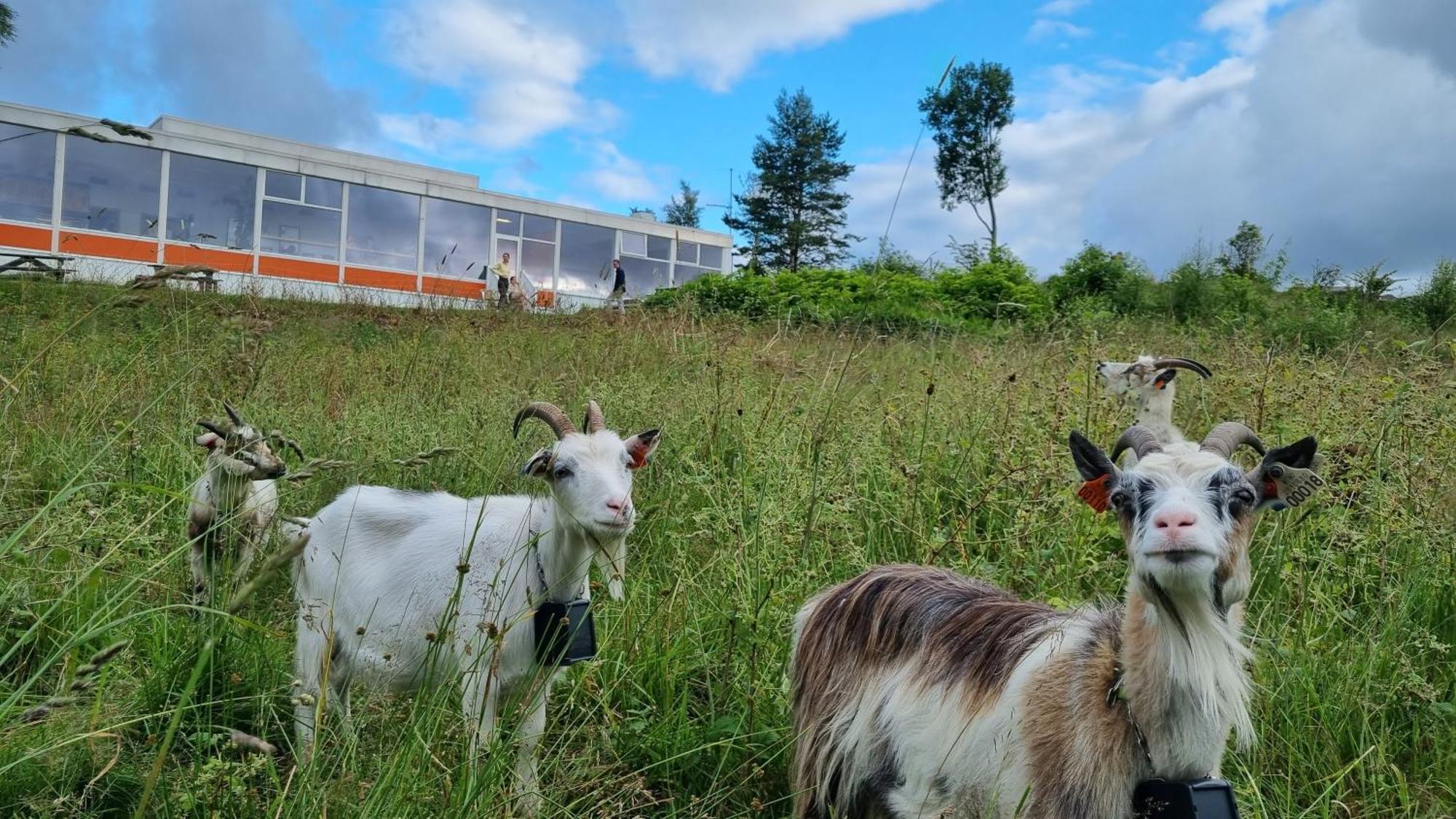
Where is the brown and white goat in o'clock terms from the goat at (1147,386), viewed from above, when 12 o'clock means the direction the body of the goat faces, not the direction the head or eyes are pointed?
The brown and white goat is roughly at 9 o'clock from the goat.

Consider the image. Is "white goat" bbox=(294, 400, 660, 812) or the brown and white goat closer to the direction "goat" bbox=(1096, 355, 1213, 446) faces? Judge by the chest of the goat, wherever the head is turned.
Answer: the white goat

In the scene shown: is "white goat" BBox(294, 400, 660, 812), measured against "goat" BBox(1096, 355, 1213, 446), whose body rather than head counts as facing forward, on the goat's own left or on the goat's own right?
on the goat's own left

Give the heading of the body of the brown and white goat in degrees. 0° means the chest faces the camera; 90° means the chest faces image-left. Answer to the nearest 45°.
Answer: approximately 315°

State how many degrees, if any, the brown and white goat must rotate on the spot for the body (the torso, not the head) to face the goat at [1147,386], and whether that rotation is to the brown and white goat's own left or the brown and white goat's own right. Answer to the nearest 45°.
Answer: approximately 135° to the brown and white goat's own left

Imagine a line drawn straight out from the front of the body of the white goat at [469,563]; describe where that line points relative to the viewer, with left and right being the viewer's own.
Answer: facing to the right of the viewer

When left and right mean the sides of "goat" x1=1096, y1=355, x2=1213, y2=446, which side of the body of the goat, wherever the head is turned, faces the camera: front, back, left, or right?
left

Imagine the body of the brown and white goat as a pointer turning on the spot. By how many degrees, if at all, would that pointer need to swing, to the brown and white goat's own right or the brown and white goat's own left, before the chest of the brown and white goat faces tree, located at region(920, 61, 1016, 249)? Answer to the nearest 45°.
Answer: approximately 135° to the brown and white goat's own left

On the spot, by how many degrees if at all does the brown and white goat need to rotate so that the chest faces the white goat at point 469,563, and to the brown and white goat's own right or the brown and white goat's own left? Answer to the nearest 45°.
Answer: approximately 135° to the brown and white goat's own right

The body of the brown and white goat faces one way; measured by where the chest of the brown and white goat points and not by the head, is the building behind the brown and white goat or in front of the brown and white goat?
behind

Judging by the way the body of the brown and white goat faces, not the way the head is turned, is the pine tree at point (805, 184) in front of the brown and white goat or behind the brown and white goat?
behind

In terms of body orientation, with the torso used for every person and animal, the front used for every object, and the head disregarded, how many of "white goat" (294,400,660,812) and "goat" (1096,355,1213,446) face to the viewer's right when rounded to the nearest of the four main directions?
1
